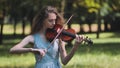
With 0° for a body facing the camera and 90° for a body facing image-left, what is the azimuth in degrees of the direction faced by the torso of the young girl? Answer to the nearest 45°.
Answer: approximately 315°
